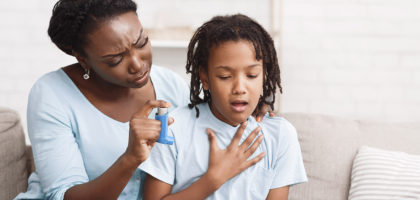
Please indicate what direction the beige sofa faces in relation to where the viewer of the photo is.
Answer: facing the viewer

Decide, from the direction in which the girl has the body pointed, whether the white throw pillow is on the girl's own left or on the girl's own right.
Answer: on the girl's own left

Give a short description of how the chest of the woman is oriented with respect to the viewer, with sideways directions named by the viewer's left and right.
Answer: facing the viewer and to the right of the viewer

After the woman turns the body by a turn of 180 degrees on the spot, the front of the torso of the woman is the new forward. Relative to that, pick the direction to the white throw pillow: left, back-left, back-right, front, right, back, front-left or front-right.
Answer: back-right

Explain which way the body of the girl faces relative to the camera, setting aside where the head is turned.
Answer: toward the camera

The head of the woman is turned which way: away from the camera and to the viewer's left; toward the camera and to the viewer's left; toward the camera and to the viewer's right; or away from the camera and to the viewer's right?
toward the camera and to the viewer's right
